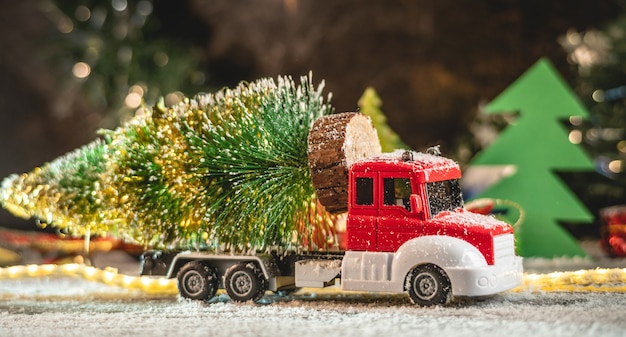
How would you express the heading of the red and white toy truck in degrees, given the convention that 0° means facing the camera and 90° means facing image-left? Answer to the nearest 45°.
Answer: approximately 270°
